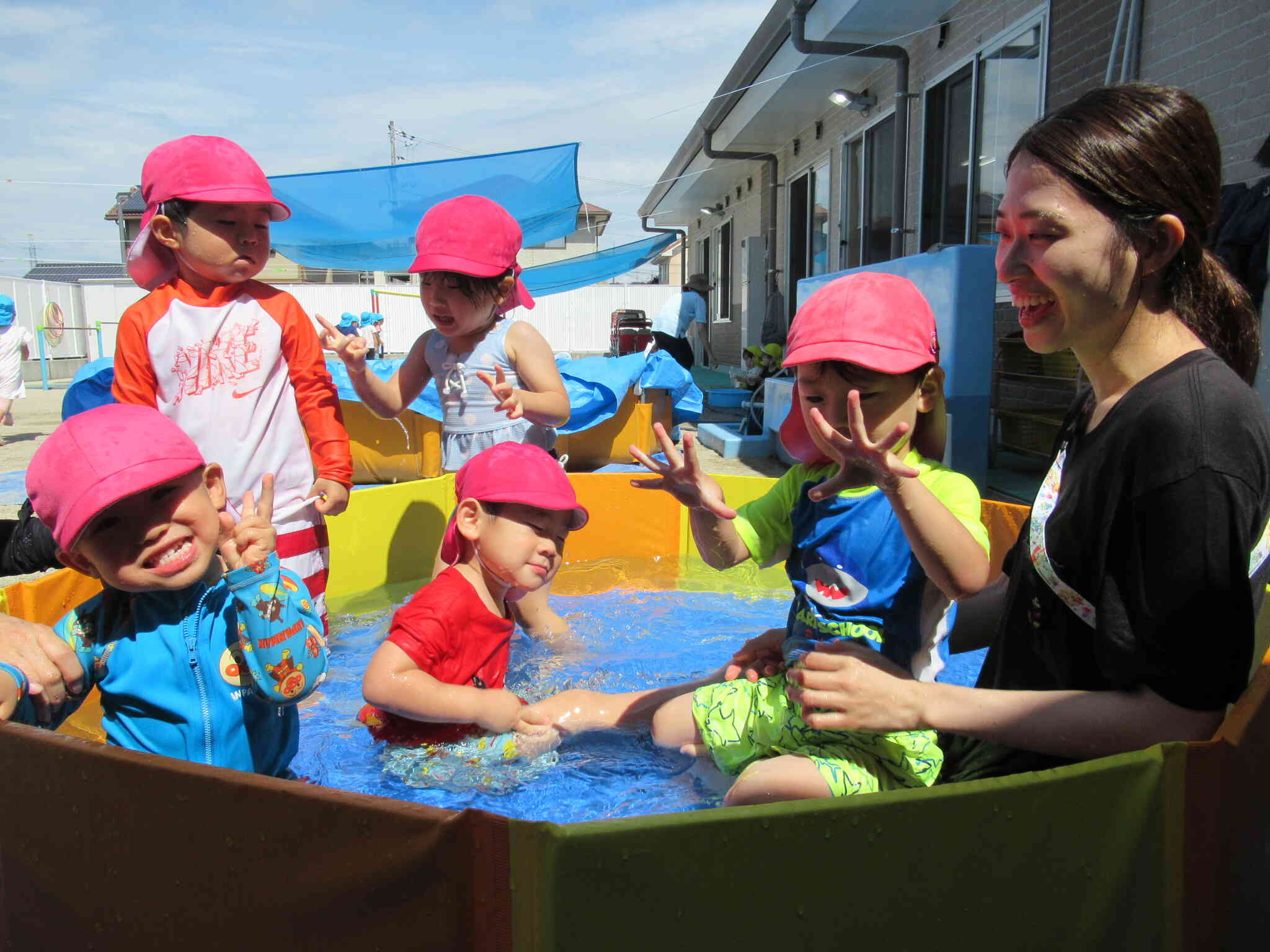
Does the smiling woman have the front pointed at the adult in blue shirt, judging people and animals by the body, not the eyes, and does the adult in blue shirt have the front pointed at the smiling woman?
no

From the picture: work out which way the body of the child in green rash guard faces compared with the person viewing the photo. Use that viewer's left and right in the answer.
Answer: facing the viewer and to the left of the viewer

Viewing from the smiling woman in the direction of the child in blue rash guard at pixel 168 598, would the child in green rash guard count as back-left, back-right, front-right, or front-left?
front-right

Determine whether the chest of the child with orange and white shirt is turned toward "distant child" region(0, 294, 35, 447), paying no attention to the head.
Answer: no

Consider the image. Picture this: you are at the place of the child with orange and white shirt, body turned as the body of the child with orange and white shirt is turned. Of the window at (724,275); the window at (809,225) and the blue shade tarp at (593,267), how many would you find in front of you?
0

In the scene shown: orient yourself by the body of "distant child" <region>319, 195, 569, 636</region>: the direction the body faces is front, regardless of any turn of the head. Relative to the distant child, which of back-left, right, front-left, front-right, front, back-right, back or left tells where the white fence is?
back-right

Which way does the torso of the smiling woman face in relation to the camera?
to the viewer's left

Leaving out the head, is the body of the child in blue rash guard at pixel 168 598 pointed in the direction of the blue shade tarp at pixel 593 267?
no

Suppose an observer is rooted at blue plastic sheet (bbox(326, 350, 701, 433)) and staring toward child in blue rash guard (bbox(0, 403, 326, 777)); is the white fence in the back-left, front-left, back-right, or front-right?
back-right

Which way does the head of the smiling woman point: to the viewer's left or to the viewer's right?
to the viewer's left

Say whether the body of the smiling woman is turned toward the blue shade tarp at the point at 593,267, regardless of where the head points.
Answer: no

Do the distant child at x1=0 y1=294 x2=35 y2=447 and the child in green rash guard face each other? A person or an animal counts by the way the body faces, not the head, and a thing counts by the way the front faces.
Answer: no

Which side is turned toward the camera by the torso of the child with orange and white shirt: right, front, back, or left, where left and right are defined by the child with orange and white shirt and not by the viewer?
front
